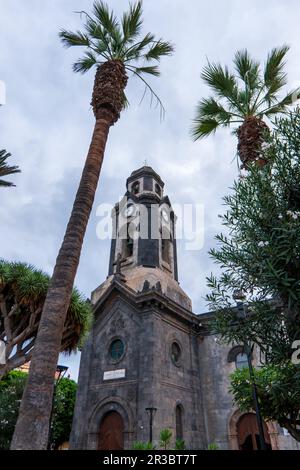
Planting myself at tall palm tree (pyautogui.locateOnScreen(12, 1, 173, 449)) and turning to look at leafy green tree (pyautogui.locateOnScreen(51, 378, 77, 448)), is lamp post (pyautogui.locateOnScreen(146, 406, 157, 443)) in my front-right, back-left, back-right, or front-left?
front-right

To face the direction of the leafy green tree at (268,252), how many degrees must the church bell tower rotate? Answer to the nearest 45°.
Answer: approximately 45° to its left

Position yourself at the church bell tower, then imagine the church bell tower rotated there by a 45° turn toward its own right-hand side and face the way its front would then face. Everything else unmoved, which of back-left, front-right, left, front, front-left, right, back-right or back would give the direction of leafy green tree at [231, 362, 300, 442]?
left

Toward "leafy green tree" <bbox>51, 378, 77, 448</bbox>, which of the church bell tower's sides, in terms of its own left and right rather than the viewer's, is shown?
right

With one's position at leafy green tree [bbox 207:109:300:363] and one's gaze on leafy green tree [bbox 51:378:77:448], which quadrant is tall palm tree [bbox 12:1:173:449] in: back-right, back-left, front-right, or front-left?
front-left

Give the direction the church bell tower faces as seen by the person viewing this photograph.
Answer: facing the viewer and to the left of the viewer
